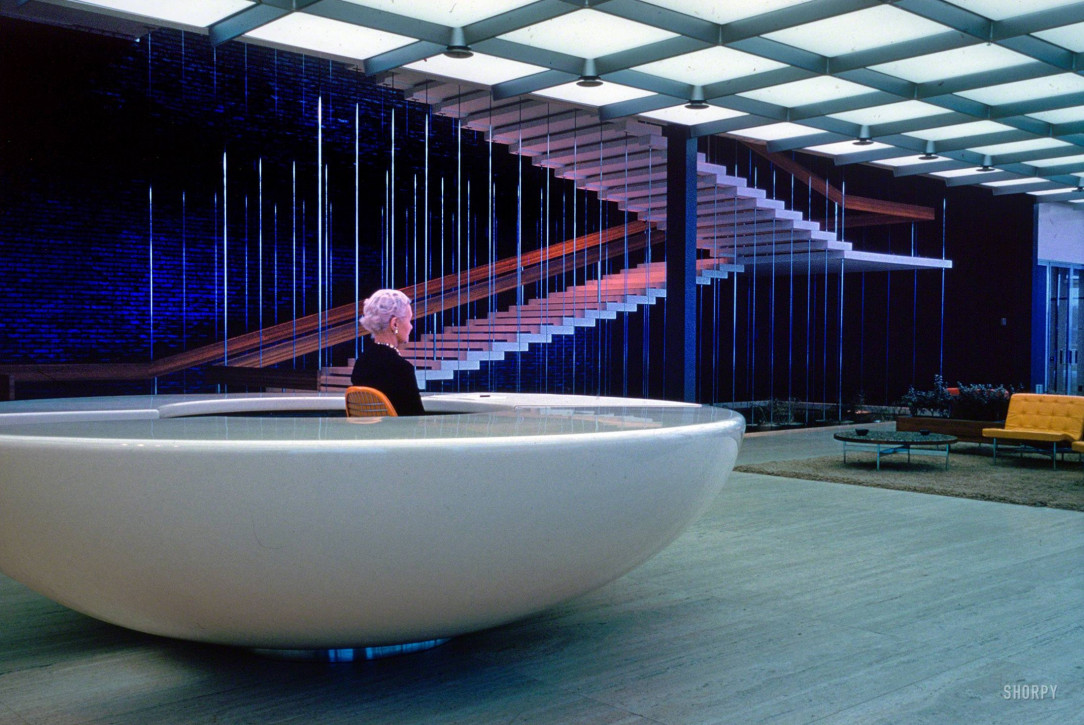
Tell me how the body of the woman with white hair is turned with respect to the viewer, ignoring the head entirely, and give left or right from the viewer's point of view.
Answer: facing away from the viewer and to the right of the viewer

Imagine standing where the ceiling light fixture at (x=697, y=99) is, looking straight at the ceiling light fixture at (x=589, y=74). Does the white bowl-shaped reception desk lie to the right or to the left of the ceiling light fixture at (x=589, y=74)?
left

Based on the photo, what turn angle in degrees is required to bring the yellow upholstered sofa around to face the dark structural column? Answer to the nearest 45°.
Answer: approximately 45° to its right

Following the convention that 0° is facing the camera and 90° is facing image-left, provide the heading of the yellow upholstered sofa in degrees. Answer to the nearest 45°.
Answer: approximately 45°

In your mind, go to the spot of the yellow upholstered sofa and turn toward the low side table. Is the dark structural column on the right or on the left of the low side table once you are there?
right

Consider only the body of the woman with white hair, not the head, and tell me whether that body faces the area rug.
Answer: yes

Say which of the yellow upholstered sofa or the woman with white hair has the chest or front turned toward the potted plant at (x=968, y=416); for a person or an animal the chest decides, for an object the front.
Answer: the woman with white hair

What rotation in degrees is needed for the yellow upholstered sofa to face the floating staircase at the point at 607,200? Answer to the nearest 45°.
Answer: approximately 45° to its right

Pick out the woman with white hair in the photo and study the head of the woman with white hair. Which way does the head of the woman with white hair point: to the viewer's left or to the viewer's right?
to the viewer's right

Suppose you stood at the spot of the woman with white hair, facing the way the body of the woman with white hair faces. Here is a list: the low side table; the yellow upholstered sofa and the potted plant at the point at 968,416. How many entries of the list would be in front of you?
3
